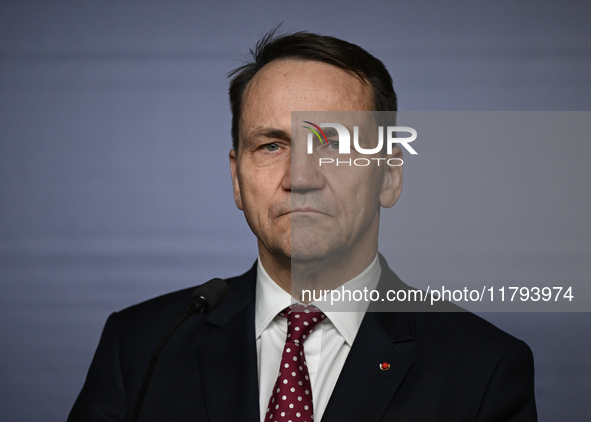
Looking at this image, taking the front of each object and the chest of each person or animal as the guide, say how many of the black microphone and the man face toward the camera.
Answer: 1

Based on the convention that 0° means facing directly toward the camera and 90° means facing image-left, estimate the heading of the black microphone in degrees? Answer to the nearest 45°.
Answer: approximately 225°
